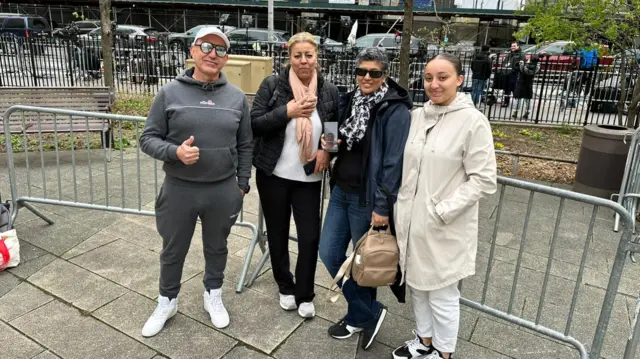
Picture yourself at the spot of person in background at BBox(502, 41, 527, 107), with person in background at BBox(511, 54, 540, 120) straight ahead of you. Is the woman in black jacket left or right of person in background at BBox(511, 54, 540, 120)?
right

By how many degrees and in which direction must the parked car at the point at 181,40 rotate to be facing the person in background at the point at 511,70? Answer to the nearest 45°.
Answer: approximately 135° to its left

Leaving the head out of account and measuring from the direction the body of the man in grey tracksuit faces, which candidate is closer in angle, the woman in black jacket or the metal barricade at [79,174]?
the woman in black jacket

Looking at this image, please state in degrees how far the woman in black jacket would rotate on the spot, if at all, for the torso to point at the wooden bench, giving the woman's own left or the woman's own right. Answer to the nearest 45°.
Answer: approximately 135° to the woman's own right
